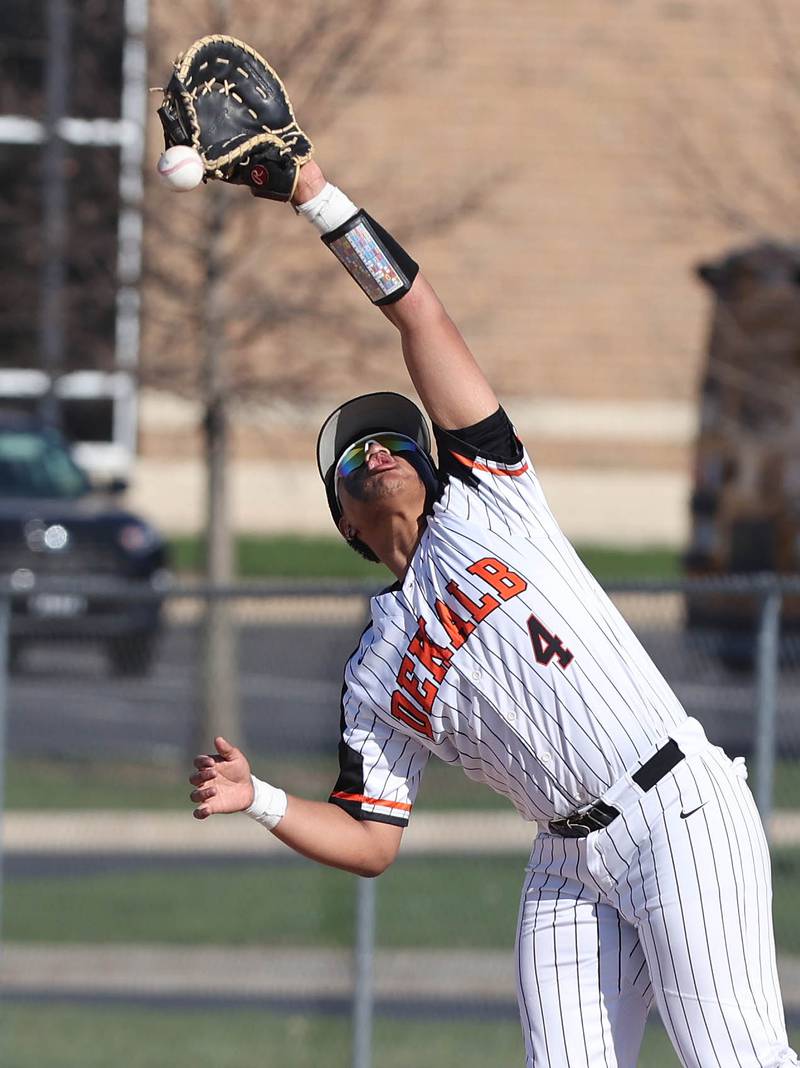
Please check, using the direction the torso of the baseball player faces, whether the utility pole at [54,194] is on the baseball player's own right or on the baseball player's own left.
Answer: on the baseball player's own right

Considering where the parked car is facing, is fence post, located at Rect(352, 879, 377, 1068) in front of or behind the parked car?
in front

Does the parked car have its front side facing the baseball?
yes

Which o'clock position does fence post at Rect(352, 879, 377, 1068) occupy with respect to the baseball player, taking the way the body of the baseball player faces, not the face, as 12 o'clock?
The fence post is roughly at 4 o'clock from the baseball player.

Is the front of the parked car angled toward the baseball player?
yes

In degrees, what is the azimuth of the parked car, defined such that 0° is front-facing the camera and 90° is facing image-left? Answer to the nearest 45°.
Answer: approximately 0°

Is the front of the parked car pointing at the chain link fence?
yes

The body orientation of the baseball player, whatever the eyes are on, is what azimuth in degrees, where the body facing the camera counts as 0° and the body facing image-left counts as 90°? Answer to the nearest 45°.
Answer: approximately 45°

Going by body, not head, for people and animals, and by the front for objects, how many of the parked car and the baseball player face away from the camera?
0
